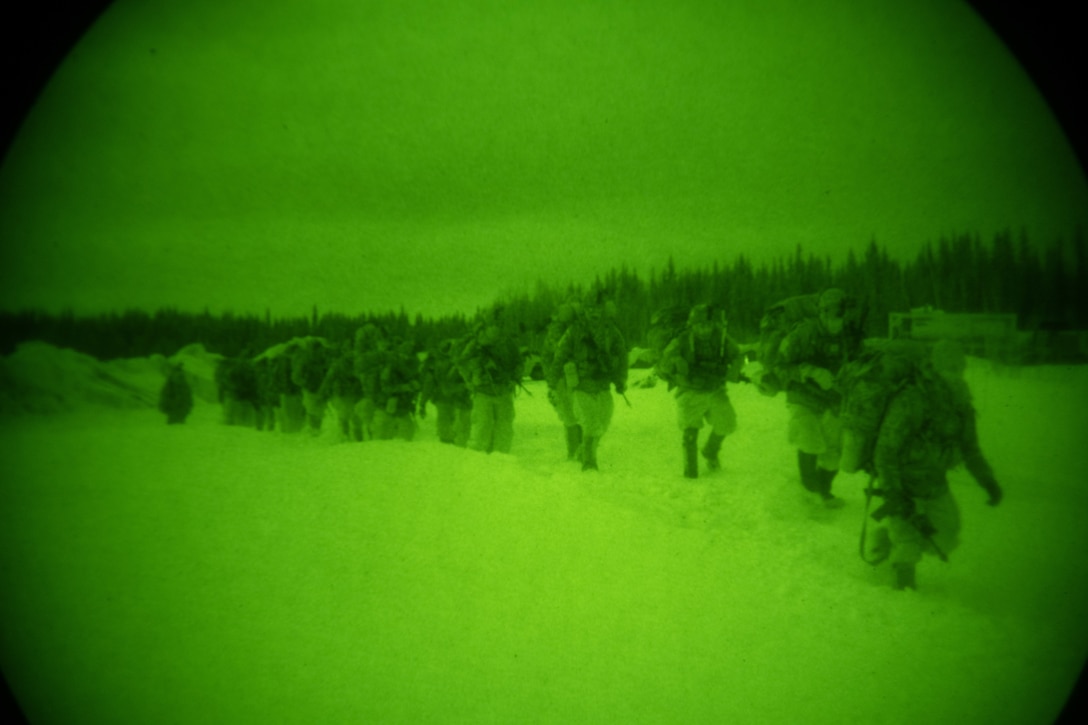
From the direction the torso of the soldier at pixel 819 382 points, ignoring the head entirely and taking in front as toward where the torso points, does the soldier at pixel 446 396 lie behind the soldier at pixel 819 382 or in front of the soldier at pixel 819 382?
behind

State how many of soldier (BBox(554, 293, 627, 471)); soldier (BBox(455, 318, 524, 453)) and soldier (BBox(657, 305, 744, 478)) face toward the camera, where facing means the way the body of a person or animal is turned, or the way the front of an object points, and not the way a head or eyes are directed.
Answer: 3

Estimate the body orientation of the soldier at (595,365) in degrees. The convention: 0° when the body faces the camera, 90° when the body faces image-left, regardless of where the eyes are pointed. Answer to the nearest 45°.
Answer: approximately 0°

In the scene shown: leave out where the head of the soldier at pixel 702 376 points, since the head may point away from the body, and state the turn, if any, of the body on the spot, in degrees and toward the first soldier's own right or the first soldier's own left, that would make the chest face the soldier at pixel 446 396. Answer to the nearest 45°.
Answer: approximately 90° to the first soldier's own right

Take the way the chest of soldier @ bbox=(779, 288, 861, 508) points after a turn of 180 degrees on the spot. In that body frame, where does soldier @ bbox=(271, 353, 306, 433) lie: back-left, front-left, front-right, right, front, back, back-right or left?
front-left

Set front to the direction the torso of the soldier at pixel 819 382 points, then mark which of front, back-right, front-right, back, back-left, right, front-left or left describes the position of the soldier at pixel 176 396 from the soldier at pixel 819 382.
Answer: back-right

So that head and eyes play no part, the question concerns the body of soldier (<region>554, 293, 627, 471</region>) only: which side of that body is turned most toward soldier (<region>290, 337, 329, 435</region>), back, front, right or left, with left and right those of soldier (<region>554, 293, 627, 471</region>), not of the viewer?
back

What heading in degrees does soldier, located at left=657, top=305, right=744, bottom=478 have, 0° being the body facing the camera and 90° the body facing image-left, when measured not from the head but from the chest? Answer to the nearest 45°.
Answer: approximately 0°

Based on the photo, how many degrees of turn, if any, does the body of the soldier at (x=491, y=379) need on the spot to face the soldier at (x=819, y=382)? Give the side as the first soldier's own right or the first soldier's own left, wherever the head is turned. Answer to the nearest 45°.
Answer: approximately 45° to the first soldier's own left
